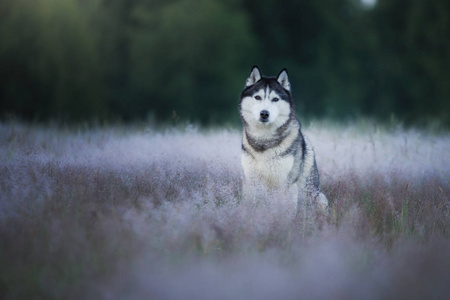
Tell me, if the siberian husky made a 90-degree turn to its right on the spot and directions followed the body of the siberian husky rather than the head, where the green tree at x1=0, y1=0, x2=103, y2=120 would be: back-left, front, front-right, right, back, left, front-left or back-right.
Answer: front

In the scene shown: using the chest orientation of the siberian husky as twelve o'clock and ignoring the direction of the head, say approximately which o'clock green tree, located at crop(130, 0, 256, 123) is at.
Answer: The green tree is roughly at 4 o'clock from the siberian husky.

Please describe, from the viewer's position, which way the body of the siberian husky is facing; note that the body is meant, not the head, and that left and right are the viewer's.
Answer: facing the viewer and to the left of the viewer
